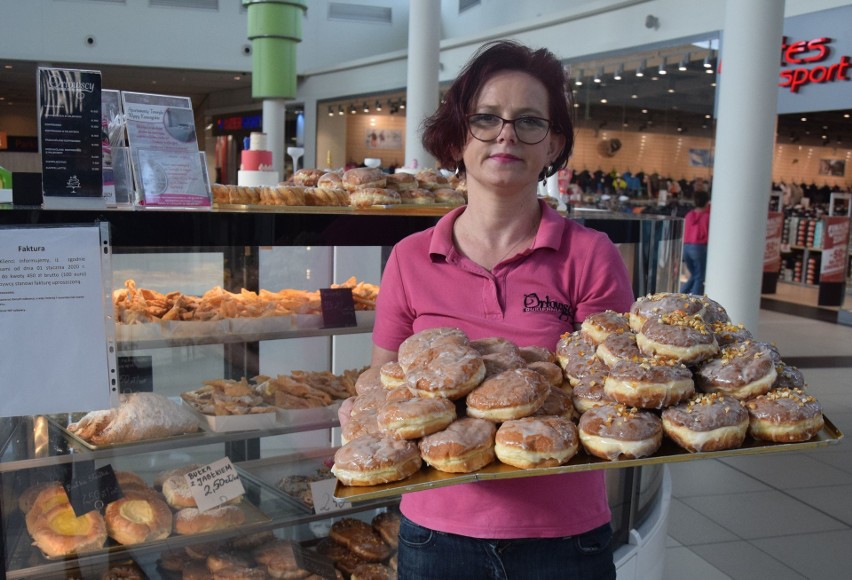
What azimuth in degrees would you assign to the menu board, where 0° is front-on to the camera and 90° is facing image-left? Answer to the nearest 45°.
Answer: approximately 0°

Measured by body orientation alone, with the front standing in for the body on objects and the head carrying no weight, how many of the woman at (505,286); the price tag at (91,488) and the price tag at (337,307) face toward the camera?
3

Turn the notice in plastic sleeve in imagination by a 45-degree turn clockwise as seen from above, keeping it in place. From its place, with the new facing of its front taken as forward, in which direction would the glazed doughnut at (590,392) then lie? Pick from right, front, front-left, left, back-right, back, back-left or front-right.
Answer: left

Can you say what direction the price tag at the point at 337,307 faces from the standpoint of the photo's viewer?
facing the viewer

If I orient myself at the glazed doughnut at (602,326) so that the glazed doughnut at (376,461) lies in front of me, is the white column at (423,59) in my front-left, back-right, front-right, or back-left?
back-right

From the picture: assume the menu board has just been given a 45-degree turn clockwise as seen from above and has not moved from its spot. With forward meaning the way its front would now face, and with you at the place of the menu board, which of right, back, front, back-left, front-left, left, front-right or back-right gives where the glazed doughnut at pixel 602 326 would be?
left

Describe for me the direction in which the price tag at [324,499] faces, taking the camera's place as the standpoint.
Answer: facing the viewer

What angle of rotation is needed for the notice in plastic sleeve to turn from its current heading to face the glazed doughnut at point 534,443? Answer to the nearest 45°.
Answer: approximately 45° to its left

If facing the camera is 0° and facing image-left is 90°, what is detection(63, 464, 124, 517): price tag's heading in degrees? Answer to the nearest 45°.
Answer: approximately 0°

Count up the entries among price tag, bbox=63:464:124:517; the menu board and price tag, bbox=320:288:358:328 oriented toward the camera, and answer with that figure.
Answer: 3

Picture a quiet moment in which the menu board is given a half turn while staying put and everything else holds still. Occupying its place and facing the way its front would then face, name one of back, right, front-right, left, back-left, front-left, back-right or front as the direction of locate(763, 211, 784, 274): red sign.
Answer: front-right

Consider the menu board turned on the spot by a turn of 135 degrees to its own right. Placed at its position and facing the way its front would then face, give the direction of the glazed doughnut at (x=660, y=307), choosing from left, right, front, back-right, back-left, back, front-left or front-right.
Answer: back
